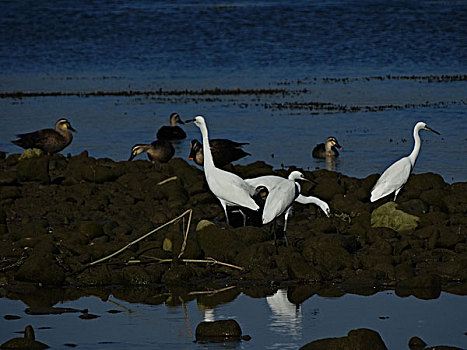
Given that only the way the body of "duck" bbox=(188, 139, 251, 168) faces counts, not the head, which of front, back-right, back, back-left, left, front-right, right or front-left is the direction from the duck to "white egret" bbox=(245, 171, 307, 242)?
left

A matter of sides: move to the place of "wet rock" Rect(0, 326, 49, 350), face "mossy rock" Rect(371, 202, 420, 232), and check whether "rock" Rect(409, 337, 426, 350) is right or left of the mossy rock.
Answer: right

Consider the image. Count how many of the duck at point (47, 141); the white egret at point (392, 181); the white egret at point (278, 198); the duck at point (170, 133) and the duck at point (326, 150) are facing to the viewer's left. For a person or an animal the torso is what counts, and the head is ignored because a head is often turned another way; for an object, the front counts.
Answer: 0

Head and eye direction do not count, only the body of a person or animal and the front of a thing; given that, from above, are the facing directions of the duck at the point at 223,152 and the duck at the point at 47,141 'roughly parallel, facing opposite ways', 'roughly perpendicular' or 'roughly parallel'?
roughly parallel, facing opposite ways

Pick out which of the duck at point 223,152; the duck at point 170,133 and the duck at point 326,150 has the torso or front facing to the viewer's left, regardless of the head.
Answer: the duck at point 223,152

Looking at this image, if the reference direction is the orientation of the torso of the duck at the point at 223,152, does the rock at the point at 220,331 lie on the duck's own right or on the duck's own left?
on the duck's own left

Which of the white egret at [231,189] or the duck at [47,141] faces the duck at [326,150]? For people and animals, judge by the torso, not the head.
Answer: the duck at [47,141]

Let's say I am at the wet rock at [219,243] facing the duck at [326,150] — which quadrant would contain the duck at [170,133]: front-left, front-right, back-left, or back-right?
front-left

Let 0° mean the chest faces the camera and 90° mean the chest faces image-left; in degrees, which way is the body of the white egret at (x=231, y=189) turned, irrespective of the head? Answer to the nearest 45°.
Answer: approximately 90°

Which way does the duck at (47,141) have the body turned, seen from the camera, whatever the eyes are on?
to the viewer's right

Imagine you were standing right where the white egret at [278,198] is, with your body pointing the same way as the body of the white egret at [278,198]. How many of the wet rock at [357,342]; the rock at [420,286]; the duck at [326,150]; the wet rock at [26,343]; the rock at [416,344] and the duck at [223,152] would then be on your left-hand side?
2

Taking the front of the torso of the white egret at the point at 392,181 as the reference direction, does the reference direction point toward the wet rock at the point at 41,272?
no

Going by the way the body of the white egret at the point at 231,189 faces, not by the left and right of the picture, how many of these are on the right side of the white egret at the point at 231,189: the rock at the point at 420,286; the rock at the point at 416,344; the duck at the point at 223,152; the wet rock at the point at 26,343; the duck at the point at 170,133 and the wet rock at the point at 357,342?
2

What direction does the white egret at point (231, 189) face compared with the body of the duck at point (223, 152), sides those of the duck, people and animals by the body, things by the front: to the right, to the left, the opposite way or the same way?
the same way

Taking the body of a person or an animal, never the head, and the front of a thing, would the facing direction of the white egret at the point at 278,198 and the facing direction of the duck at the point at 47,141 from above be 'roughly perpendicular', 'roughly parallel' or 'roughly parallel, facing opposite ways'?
roughly parallel

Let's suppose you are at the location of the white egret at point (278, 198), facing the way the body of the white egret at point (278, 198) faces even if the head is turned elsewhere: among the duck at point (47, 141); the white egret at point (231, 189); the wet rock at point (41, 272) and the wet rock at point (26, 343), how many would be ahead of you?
0

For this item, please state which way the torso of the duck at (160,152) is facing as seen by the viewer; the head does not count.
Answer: to the viewer's left

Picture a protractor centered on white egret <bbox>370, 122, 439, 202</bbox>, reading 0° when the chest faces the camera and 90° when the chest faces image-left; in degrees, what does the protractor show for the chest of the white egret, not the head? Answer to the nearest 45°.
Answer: approximately 270°

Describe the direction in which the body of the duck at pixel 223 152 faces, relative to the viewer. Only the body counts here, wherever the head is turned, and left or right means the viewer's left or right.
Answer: facing to the left of the viewer

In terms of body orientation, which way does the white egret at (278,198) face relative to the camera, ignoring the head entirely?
to the viewer's right

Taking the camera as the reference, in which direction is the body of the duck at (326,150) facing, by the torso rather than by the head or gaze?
to the viewer's right
